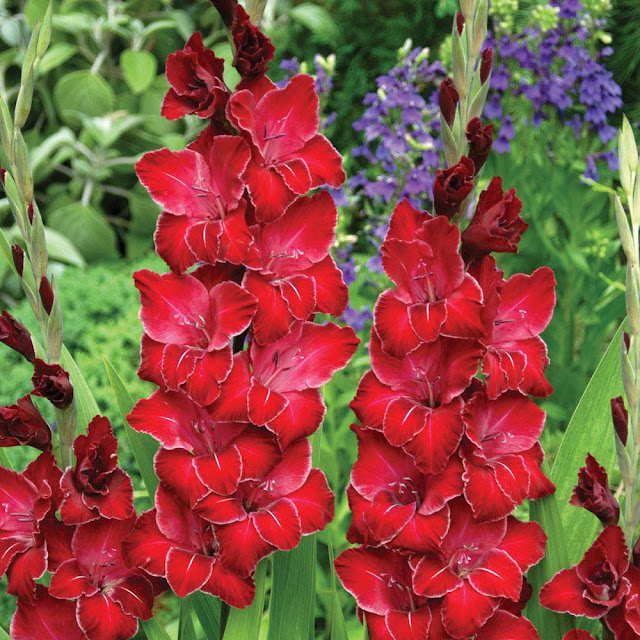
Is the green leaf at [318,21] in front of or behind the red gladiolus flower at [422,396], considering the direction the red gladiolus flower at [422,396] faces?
behind

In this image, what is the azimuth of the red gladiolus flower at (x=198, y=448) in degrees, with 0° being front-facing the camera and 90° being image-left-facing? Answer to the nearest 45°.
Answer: approximately 0°
